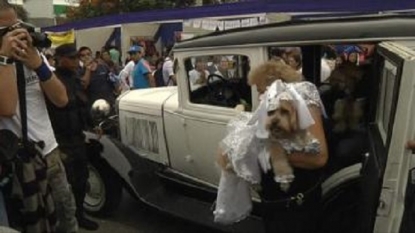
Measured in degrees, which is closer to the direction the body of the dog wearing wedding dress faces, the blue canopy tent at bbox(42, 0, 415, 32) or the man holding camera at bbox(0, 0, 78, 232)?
the man holding camera

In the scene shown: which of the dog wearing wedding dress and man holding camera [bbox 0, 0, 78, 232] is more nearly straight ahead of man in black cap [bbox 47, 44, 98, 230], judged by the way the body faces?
the dog wearing wedding dress

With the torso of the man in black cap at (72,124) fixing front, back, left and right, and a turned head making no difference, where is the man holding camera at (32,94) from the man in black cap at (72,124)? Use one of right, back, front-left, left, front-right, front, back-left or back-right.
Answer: right

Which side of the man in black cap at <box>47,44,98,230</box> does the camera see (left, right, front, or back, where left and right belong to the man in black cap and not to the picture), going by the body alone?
right

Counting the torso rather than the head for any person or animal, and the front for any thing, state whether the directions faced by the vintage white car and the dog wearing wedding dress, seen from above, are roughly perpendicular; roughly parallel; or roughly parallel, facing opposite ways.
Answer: roughly perpendicular

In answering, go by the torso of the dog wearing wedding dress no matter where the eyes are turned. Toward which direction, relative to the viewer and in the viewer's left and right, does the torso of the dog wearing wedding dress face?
facing the viewer and to the left of the viewer

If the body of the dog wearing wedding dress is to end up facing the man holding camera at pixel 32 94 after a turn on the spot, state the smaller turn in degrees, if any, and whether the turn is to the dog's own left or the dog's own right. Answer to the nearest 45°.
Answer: approximately 45° to the dog's own right

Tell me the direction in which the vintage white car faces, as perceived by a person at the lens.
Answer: facing away from the viewer and to the left of the viewer

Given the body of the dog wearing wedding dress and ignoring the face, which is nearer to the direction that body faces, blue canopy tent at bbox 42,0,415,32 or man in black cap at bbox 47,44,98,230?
the man in black cap

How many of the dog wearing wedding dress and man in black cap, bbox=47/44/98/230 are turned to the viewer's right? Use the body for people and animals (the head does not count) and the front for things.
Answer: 1

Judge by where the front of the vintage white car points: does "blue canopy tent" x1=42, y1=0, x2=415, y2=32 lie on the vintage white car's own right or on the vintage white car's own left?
on the vintage white car's own right
